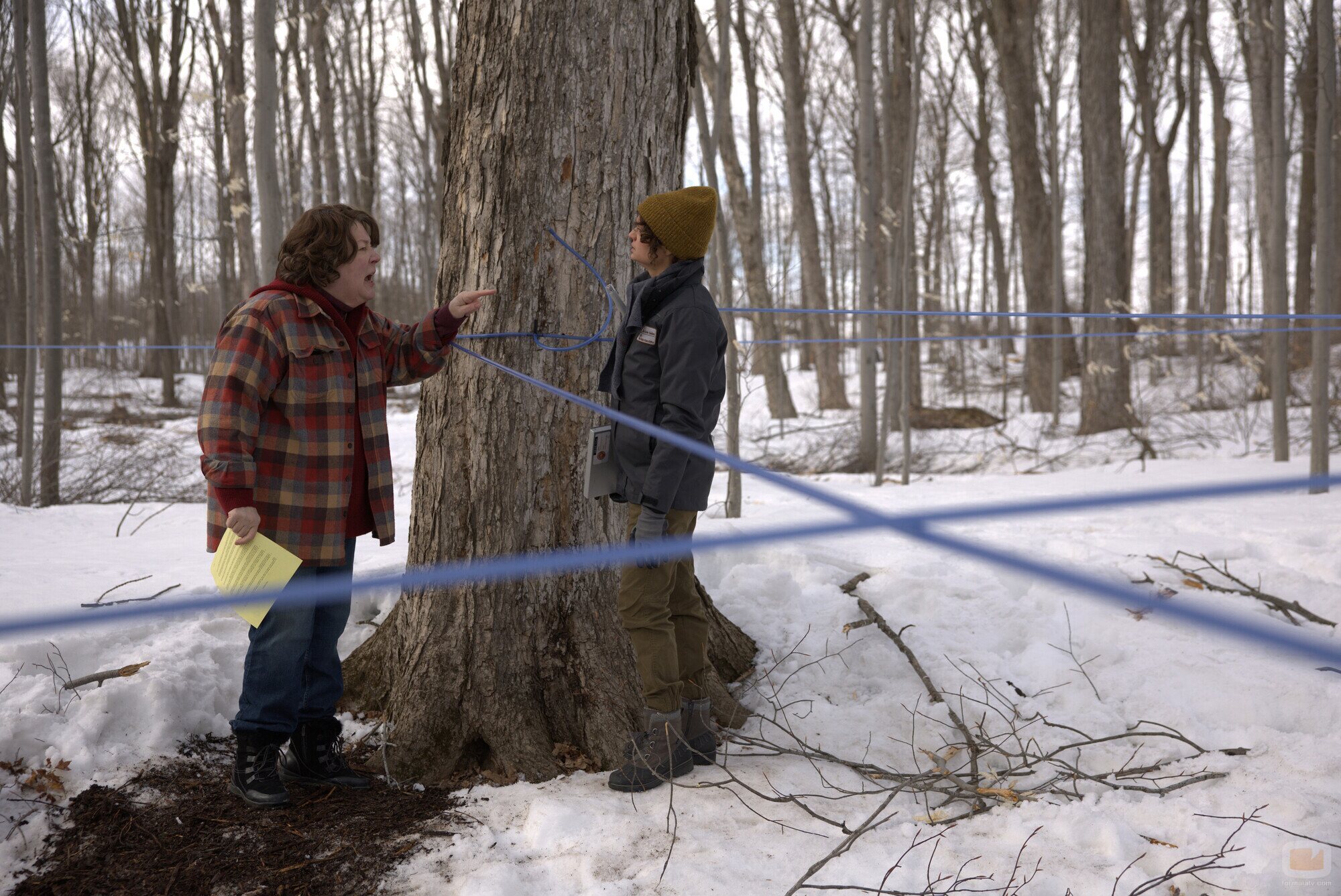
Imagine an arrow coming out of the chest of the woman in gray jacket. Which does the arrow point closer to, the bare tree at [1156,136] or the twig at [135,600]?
the twig

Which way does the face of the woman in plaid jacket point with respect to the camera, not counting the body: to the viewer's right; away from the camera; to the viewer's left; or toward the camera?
to the viewer's right

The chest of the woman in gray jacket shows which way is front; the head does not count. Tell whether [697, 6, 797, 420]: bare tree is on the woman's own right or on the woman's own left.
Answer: on the woman's own right

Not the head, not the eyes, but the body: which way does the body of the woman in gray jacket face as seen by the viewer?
to the viewer's left

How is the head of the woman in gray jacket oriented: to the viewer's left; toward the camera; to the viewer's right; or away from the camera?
to the viewer's left

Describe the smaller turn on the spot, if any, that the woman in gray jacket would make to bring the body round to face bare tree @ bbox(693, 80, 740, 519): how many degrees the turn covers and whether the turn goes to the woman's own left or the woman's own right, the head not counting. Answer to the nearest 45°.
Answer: approximately 90° to the woman's own right

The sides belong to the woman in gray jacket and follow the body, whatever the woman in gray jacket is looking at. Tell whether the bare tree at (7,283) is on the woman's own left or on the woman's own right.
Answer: on the woman's own right

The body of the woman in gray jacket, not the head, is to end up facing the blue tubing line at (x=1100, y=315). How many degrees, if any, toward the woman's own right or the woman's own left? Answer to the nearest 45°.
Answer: approximately 135° to the woman's own right

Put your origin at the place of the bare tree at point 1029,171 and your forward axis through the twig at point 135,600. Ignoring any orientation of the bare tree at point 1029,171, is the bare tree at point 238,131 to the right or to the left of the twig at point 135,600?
right

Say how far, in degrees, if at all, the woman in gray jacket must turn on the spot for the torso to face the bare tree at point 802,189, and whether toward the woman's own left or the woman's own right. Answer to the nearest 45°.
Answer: approximately 90° to the woman's own right
